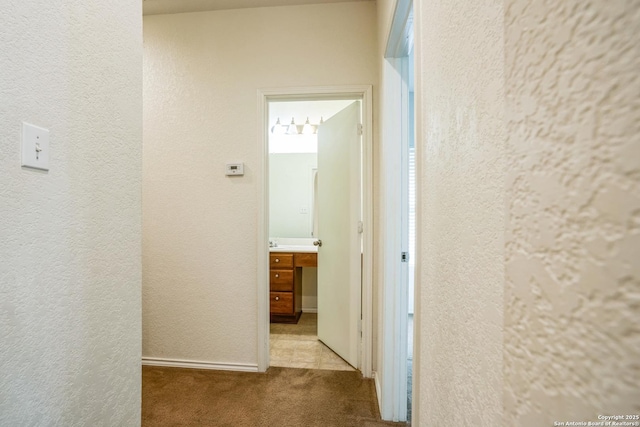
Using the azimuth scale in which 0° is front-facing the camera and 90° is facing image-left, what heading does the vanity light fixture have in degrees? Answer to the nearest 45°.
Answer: approximately 0°

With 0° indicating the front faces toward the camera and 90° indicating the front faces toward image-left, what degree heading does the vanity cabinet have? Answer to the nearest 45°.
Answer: approximately 0°

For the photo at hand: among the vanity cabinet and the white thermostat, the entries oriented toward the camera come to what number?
2

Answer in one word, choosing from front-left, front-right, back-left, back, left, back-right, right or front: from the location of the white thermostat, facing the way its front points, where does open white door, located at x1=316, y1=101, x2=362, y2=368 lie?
left

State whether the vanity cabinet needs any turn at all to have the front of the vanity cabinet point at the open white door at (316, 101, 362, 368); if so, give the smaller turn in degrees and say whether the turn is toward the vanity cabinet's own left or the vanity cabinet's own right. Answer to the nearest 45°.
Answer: approximately 45° to the vanity cabinet's own left
